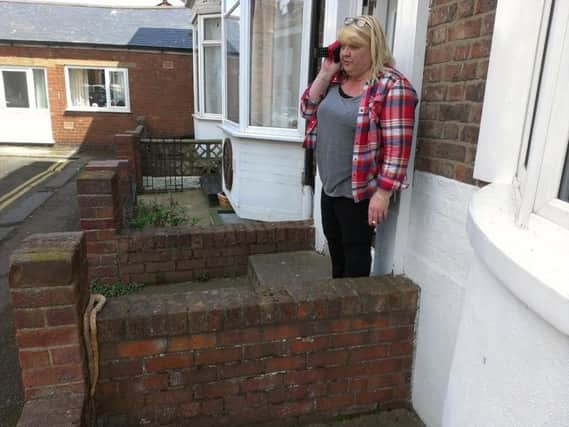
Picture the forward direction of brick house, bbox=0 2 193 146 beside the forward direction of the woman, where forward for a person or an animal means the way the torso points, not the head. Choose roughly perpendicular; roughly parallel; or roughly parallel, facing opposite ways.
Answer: roughly perpendicular

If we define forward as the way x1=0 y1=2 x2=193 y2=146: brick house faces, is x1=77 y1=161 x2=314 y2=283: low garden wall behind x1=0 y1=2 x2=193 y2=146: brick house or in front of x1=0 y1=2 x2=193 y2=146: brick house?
in front

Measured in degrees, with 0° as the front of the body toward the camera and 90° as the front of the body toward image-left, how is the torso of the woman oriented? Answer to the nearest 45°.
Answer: approximately 45°

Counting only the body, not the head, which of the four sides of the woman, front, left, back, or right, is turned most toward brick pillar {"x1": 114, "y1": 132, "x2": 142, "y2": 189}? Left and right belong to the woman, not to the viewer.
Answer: right

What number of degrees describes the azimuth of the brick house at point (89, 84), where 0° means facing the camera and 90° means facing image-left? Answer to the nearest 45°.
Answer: approximately 0°

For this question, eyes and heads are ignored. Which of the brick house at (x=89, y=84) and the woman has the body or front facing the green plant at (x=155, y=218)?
the brick house

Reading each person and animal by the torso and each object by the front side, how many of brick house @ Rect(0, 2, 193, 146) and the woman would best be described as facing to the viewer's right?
0

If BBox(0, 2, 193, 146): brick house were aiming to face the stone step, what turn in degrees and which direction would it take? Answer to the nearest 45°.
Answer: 0° — it already faces it

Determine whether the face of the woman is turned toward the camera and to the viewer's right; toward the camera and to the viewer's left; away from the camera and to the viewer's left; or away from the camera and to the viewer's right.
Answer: toward the camera and to the viewer's left

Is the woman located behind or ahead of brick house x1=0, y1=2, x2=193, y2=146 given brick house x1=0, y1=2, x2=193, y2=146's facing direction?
ahead

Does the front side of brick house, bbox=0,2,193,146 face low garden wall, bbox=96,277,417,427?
yes
